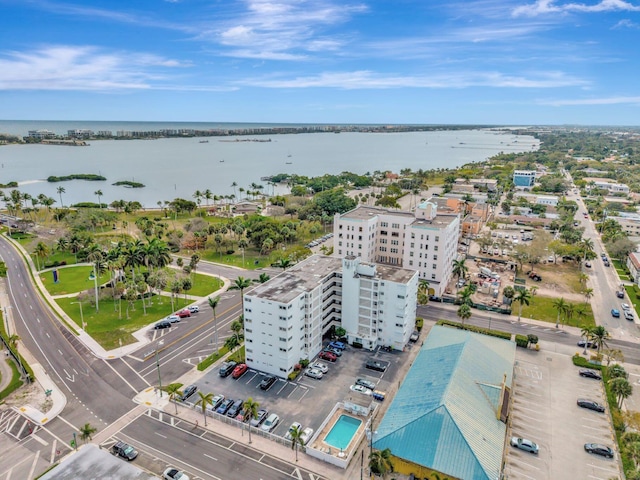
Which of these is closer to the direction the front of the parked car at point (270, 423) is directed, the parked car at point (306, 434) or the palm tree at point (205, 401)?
the palm tree

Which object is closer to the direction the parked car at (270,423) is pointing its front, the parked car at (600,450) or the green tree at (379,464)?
the green tree

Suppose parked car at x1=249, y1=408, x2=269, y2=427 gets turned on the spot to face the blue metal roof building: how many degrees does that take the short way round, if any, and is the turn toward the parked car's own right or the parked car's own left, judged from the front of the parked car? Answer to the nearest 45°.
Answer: approximately 90° to the parked car's own left

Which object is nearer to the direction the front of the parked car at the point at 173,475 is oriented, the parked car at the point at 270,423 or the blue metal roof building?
the blue metal roof building

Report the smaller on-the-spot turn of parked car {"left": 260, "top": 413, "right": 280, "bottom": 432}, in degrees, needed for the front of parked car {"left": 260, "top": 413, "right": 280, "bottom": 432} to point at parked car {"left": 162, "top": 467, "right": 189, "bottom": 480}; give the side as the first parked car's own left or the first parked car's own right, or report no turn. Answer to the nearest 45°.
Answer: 0° — it already faces it

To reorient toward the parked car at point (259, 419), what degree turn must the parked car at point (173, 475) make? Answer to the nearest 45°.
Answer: approximately 90° to its left

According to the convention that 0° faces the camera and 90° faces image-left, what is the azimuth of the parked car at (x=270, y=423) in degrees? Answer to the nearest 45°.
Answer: approximately 45°

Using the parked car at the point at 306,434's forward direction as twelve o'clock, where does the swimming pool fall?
The swimming pool is roughly at 7 o'clock from the parked car.

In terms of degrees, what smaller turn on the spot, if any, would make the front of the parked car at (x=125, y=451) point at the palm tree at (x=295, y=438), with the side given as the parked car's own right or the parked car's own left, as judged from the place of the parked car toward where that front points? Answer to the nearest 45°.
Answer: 0° — it already faces it
